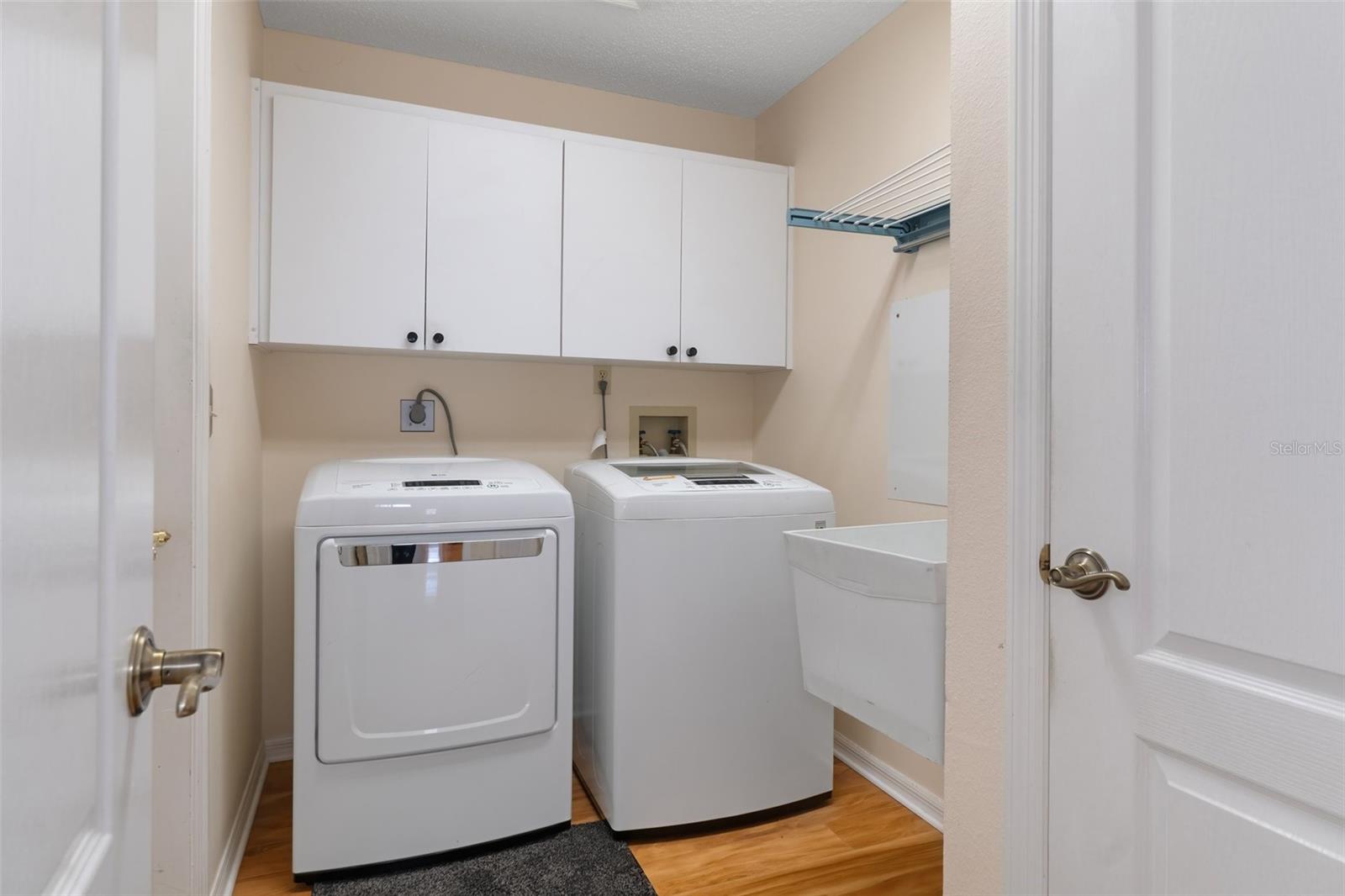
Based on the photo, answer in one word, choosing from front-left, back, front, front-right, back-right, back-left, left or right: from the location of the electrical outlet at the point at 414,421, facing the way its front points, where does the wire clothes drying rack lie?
front-left

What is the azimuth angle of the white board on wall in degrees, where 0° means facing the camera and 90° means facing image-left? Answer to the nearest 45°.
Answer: approximately 45°

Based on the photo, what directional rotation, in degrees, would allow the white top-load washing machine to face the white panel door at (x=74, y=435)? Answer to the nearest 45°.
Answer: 0° — it already faces it

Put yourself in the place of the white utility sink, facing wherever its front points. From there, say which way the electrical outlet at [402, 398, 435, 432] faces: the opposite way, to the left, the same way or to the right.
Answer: to the left

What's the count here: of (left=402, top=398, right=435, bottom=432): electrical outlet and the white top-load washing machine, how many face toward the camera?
2

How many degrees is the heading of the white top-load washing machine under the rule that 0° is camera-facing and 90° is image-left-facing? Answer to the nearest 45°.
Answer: approximately 0°

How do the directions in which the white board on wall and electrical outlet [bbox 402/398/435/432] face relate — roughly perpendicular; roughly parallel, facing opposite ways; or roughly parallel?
roughly perpendicular

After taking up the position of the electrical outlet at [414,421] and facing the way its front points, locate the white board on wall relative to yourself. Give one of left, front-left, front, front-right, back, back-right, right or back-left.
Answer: front-left
